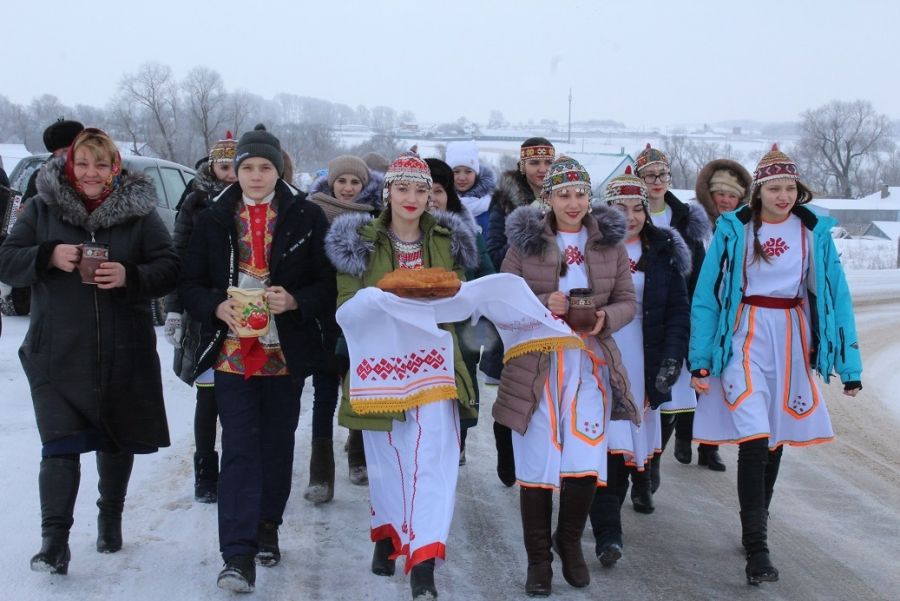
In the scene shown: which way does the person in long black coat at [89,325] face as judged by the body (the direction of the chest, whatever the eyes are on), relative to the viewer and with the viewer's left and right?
facing the viewer

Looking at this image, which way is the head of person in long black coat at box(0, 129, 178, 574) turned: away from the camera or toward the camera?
toward the camera
